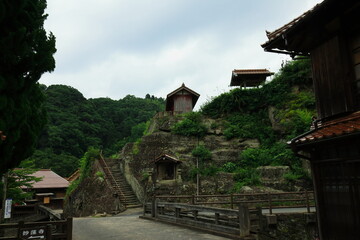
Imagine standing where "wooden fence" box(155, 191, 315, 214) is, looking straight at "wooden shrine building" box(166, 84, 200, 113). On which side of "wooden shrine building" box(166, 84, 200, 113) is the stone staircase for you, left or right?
left

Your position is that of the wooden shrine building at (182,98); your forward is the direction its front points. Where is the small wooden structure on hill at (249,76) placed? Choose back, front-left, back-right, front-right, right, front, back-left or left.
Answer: left

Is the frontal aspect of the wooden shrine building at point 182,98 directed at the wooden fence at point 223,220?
yes

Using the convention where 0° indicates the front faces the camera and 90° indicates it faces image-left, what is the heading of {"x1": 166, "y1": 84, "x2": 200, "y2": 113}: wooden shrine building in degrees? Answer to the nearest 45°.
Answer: approximately 0°

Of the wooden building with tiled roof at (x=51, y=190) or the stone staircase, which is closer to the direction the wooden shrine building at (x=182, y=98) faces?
the stone staircase

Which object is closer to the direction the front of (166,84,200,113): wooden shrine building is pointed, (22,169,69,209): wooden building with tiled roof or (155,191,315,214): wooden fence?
the wooden fence

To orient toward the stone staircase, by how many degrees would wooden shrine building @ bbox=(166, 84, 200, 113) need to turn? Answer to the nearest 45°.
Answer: approximately 45° to its right

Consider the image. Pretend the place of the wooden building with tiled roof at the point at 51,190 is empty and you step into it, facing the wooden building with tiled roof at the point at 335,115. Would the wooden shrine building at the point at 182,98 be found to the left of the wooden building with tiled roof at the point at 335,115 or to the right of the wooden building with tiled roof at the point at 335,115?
left

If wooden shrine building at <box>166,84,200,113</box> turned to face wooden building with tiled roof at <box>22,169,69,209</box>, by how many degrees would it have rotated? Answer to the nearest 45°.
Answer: approximately 90° to its right

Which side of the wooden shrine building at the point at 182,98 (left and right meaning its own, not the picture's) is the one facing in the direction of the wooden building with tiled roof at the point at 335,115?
front
